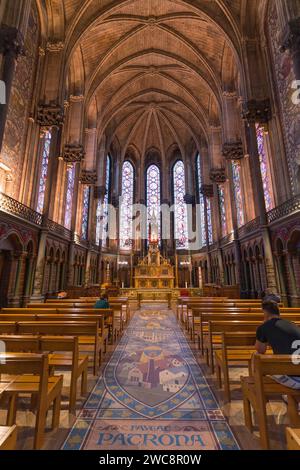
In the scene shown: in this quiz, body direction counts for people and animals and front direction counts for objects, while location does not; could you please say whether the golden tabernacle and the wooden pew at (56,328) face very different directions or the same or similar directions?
very different directions

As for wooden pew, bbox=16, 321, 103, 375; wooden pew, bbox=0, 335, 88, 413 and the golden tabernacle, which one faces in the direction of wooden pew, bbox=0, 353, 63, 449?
the golden tabernacle

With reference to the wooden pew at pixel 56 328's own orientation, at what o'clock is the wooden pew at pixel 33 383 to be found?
the wooden pew at pixel 33 383 is roughly at 6 o'clock from the wooden pew at pixel 56 328.

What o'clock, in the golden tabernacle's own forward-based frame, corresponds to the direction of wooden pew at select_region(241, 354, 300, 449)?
The wooden pew is roughly at 12 o'clock from the golden tabernacle.

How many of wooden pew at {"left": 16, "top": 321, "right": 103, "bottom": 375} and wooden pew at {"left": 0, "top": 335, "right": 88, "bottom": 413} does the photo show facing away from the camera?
2

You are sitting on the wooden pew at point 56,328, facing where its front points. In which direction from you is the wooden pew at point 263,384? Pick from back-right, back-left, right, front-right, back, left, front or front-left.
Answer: back-right

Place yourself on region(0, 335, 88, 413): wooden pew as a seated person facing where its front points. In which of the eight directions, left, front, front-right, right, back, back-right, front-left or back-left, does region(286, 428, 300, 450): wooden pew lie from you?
back-right

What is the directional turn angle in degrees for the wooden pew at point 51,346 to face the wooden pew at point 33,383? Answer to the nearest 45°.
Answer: approximately 180°

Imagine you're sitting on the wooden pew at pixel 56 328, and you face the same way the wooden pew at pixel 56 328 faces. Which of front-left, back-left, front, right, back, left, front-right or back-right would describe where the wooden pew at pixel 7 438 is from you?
back

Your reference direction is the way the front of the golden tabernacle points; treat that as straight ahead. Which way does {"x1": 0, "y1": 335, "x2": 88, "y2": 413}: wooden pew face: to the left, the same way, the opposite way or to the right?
the opposite way

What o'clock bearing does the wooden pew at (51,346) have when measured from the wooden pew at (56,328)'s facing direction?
the wooden pew at (51,346) is roughly at 6 o'clock from the wooden pew at (56,328).

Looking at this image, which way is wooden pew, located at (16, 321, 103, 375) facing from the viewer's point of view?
away from the camera

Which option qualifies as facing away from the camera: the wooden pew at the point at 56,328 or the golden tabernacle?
the wooden pew

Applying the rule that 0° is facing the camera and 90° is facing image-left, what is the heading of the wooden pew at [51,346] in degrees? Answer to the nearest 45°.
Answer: approximately 180°

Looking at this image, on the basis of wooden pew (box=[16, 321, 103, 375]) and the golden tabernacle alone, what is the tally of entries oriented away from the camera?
1
